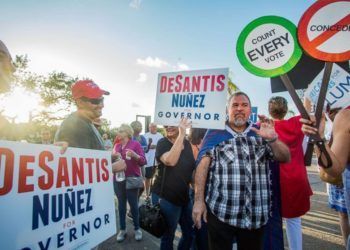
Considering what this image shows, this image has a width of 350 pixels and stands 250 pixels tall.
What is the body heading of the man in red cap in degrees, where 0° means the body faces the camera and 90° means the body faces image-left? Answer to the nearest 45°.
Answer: approximately 270°

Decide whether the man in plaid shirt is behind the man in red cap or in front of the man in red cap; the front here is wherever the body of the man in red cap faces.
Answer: in front

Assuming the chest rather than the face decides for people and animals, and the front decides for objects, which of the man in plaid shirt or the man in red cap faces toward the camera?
the man in plaid shirt

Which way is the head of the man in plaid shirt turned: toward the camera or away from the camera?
toward the camera

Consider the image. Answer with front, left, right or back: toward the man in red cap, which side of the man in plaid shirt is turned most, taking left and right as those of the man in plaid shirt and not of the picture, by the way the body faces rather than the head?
right

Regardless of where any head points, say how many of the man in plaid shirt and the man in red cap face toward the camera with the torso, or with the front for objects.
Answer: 1

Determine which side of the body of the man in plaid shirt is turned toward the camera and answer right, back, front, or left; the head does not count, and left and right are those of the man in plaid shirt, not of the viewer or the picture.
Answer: front
